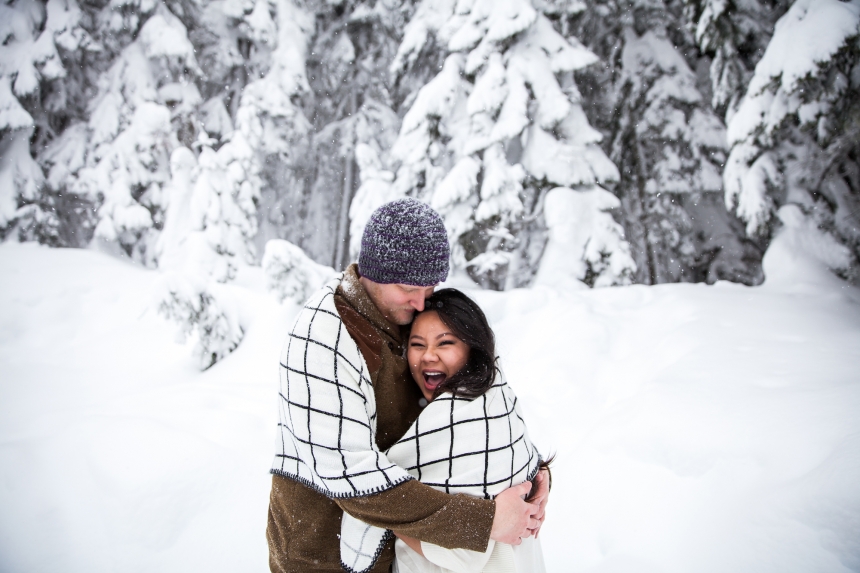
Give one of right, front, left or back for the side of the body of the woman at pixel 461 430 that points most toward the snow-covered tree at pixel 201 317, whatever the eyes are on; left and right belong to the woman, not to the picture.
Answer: right

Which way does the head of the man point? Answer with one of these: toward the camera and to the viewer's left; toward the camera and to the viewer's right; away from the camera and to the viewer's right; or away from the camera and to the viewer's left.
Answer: toward the camera and to the viewer's right

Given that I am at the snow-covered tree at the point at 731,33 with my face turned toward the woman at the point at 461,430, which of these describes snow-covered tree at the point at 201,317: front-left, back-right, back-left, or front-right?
front-right

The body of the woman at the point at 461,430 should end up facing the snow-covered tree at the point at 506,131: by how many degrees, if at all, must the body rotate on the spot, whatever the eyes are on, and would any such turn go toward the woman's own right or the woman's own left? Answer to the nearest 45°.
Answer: approximately 135° to the woman's own right

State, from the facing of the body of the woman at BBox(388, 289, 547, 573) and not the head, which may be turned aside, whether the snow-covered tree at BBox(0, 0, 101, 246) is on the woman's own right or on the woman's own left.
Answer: on the woman's own right

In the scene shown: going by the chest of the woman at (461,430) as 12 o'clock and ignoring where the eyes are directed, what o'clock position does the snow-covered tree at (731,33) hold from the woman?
The snow-covered tree is roughly at 5 o'clock from the woman.

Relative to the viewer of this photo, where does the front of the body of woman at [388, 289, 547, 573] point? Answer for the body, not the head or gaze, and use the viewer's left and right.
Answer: facing the viewer and to the left of the viewer

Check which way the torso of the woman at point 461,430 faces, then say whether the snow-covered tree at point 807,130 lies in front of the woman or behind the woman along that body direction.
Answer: behind

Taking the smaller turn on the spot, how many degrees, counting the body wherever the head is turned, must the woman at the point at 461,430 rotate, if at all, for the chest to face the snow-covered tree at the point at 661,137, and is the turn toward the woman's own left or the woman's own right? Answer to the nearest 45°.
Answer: approximately 135° to the woman's own right

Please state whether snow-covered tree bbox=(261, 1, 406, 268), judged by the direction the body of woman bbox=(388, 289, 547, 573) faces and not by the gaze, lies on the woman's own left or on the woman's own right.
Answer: on the woman's own right

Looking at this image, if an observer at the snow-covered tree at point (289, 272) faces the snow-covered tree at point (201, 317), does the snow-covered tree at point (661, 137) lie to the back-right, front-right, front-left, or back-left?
back-right
